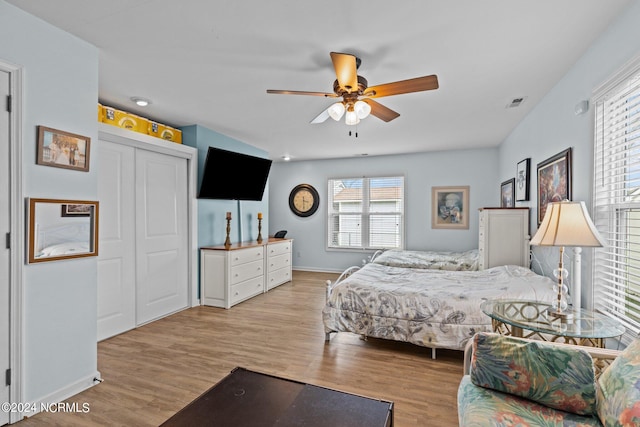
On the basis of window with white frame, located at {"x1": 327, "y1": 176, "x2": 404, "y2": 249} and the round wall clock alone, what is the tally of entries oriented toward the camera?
2

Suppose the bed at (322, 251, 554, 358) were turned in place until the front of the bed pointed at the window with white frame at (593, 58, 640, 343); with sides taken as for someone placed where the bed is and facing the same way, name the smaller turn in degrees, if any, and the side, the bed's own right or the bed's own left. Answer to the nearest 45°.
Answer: approximately 90° to the bed's own left

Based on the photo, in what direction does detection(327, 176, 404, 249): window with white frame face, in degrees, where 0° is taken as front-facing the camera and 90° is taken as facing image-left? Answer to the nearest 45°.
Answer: approximately 0°

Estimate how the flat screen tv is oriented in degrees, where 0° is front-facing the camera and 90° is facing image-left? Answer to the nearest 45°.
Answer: approximately 315°

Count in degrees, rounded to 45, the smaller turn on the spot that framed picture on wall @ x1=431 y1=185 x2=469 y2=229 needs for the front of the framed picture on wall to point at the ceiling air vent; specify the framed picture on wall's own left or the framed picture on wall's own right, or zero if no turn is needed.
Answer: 0° — it already faces it

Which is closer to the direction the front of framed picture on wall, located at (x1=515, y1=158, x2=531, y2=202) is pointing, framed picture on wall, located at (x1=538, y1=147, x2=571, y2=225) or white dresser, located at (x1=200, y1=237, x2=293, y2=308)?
the white dresser

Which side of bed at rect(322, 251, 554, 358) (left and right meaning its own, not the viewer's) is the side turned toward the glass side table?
left

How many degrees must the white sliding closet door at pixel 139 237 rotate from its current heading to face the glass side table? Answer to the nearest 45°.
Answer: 0° — it already faces it

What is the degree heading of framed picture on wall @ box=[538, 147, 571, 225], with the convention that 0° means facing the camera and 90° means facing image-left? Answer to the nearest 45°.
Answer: approximately 45°

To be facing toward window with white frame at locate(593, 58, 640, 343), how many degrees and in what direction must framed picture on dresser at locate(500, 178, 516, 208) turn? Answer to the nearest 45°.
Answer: approximately 45° to its left
